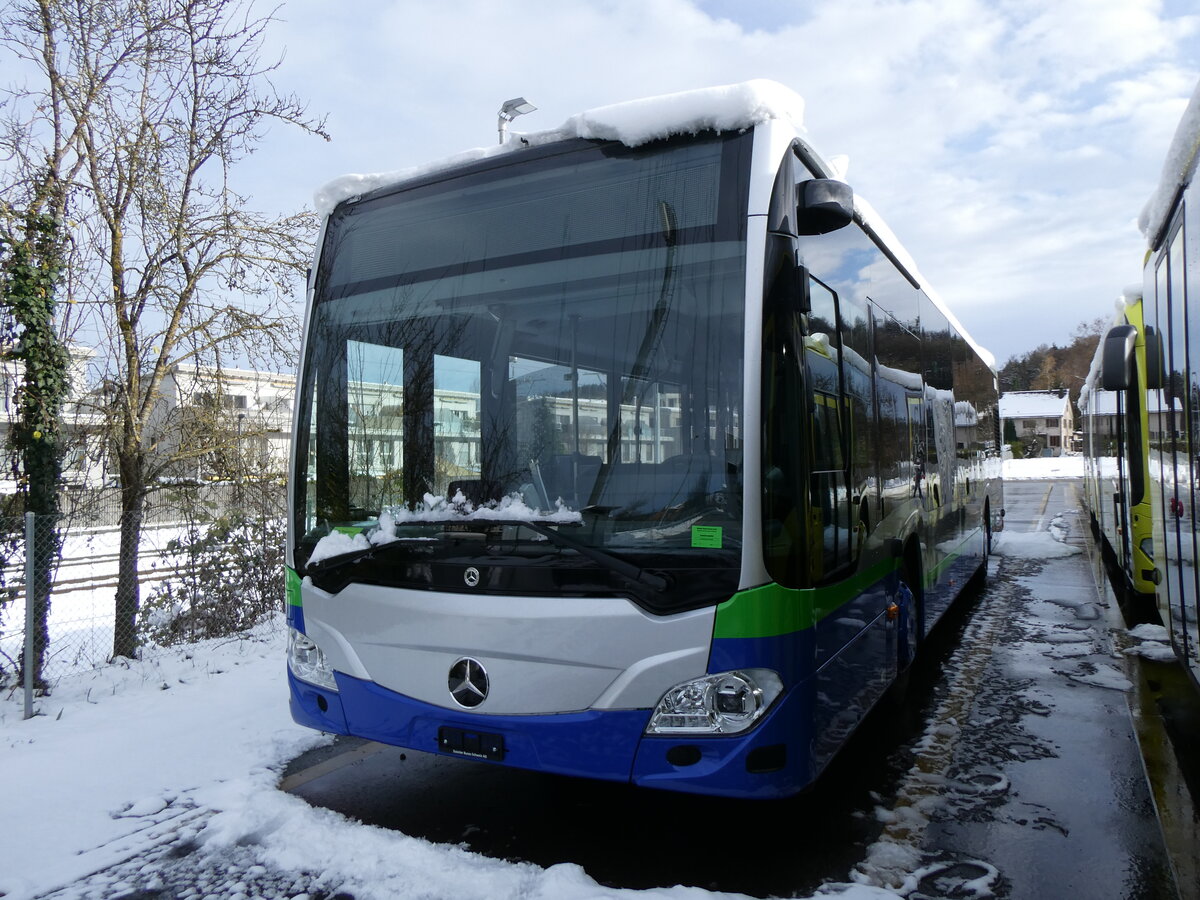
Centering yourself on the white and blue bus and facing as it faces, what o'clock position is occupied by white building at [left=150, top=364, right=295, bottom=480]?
The white building is roughly at 3 o'clock from the white and blue bus.

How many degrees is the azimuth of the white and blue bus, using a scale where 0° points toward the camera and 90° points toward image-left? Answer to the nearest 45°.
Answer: approximately 45°

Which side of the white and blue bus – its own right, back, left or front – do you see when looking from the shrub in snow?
right

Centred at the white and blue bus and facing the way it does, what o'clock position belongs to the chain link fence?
The chain link fence is roughly at 3 o'clock from the white and blue bus.
